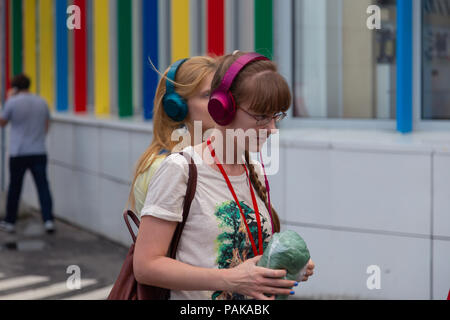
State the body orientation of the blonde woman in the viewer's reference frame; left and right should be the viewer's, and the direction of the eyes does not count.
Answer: facing to the right of the viewer

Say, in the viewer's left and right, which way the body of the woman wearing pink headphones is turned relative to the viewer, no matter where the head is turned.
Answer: facing the viewer and to the right of the viewer

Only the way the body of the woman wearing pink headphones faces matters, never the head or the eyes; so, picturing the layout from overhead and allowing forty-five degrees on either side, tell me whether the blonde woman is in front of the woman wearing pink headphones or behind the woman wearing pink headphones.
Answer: behind

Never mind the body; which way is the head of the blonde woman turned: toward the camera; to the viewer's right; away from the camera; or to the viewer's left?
to the viewer's right

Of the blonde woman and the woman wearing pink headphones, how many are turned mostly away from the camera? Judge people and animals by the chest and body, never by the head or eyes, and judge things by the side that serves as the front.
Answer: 0
